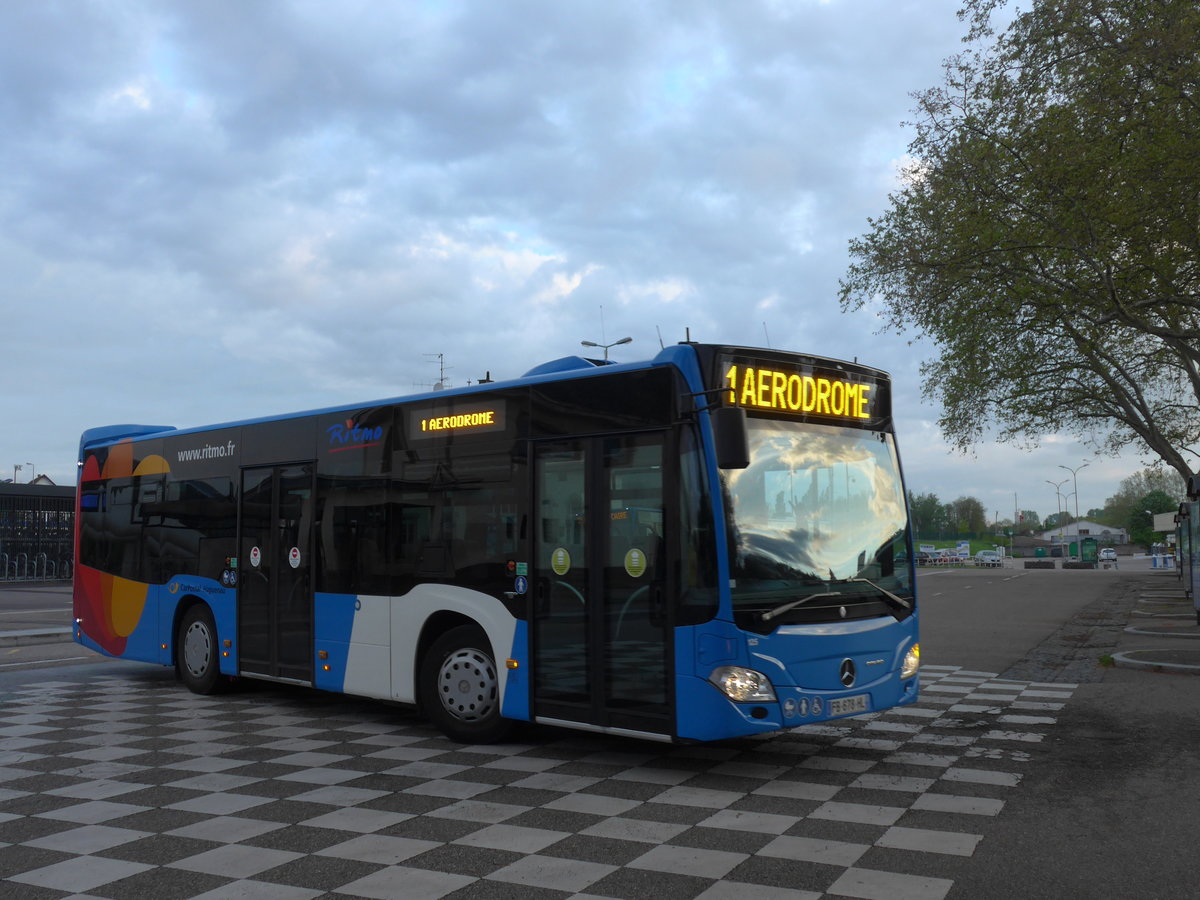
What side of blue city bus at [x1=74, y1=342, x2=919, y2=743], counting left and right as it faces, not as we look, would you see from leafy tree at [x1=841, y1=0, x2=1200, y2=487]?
left

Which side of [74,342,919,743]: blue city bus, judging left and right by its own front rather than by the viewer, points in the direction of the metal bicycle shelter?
back

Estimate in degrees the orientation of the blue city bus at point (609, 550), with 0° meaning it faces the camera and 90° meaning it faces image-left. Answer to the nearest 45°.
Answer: approximately 315°
